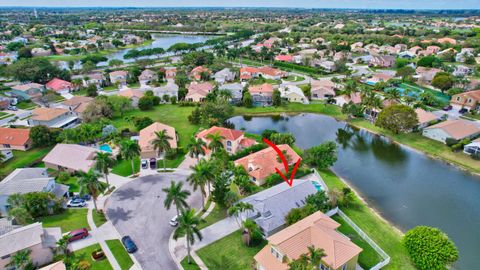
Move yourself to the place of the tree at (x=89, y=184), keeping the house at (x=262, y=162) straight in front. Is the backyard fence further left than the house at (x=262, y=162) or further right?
right

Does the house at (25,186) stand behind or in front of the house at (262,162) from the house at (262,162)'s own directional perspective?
in front

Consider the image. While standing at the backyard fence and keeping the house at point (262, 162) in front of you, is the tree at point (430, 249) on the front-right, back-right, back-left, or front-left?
back-right

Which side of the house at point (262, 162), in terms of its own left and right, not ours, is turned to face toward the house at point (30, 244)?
front

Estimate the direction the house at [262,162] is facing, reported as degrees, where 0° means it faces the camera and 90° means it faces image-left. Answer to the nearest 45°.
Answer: approximately 45°

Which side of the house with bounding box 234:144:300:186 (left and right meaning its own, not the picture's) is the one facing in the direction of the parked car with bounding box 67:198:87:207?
front

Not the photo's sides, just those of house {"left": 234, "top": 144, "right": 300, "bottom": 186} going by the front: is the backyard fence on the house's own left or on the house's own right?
on the house's own left

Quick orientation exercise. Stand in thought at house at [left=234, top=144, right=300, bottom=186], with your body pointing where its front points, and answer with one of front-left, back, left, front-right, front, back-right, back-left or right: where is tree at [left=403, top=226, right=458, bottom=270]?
left

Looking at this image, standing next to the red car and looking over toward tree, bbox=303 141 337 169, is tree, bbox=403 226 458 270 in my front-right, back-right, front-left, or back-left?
front-right

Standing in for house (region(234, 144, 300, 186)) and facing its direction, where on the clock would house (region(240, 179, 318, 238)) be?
house (region(240, 179, 318, 238)) is roughly at 10 o'clock from house (region(234, 144, 300, 186)).

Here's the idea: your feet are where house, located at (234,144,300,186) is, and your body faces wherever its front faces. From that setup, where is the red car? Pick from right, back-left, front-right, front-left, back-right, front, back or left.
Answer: front

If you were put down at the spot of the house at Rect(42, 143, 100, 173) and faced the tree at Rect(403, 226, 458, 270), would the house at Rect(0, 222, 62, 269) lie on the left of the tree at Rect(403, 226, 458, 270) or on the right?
right

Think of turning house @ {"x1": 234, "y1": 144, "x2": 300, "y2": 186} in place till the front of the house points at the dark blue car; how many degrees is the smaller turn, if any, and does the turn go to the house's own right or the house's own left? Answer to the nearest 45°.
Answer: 0° — it already faces it

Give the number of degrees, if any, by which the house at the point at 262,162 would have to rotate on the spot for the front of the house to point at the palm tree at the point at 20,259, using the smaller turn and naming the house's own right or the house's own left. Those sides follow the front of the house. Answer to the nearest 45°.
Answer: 0° — it already faces it
